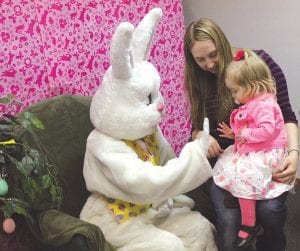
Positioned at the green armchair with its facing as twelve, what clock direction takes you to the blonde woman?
The blonde woman is roughly at 11 o'clock from the green armchair.

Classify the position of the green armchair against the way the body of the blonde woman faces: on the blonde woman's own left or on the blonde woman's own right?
on the blonde woman's own right

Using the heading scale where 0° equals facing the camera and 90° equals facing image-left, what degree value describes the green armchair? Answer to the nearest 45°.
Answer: approximately 315°

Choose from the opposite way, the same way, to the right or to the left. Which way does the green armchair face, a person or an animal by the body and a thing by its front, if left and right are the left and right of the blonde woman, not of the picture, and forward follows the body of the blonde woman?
to the left

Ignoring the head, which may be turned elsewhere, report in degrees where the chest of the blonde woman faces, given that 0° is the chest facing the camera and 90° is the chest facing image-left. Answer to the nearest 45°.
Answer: approximately 0°
